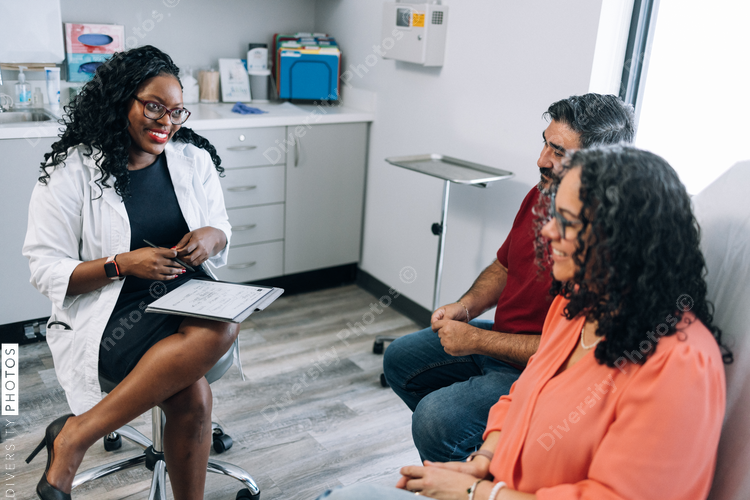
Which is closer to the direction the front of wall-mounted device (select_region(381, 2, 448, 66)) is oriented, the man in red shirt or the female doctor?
the female doctor

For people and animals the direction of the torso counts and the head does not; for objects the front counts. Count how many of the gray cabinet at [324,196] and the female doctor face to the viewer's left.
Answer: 0

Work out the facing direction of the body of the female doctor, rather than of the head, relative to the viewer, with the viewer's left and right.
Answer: facing the viewer and to the right of the viewer

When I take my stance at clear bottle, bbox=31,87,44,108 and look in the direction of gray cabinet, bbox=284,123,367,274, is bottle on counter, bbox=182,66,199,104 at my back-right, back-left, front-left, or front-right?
front-left

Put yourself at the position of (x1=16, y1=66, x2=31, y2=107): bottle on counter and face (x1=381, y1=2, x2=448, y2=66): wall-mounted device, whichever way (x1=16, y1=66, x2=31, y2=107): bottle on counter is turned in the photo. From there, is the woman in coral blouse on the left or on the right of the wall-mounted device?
right

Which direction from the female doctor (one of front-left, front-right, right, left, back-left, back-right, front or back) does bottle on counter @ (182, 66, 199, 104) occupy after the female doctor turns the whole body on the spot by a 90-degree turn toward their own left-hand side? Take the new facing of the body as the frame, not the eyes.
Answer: front-left

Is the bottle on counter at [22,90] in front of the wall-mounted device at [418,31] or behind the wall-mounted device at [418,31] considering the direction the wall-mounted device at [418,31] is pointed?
in front

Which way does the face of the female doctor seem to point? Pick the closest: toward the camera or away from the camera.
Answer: toward the camera

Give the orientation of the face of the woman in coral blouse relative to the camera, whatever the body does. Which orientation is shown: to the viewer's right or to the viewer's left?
to the viewer's left

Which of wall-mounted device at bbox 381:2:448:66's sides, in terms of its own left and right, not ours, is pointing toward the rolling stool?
front

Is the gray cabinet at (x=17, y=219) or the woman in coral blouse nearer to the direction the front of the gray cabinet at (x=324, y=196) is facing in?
the woman in coral blouse

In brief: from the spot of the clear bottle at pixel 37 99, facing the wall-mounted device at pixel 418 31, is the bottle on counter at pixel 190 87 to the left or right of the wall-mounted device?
left

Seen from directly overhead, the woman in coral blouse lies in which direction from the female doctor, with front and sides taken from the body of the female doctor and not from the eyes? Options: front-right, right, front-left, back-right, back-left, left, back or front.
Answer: front

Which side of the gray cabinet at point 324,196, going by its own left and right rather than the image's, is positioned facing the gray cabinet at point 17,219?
right

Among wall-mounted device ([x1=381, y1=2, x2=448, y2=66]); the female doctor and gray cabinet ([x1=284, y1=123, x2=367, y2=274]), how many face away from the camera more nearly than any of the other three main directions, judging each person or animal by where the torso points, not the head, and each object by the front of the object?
0

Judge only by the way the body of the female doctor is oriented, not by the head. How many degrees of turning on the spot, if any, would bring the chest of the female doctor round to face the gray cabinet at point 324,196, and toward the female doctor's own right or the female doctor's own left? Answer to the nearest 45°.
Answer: approximately 90° to the female doctor's own left
